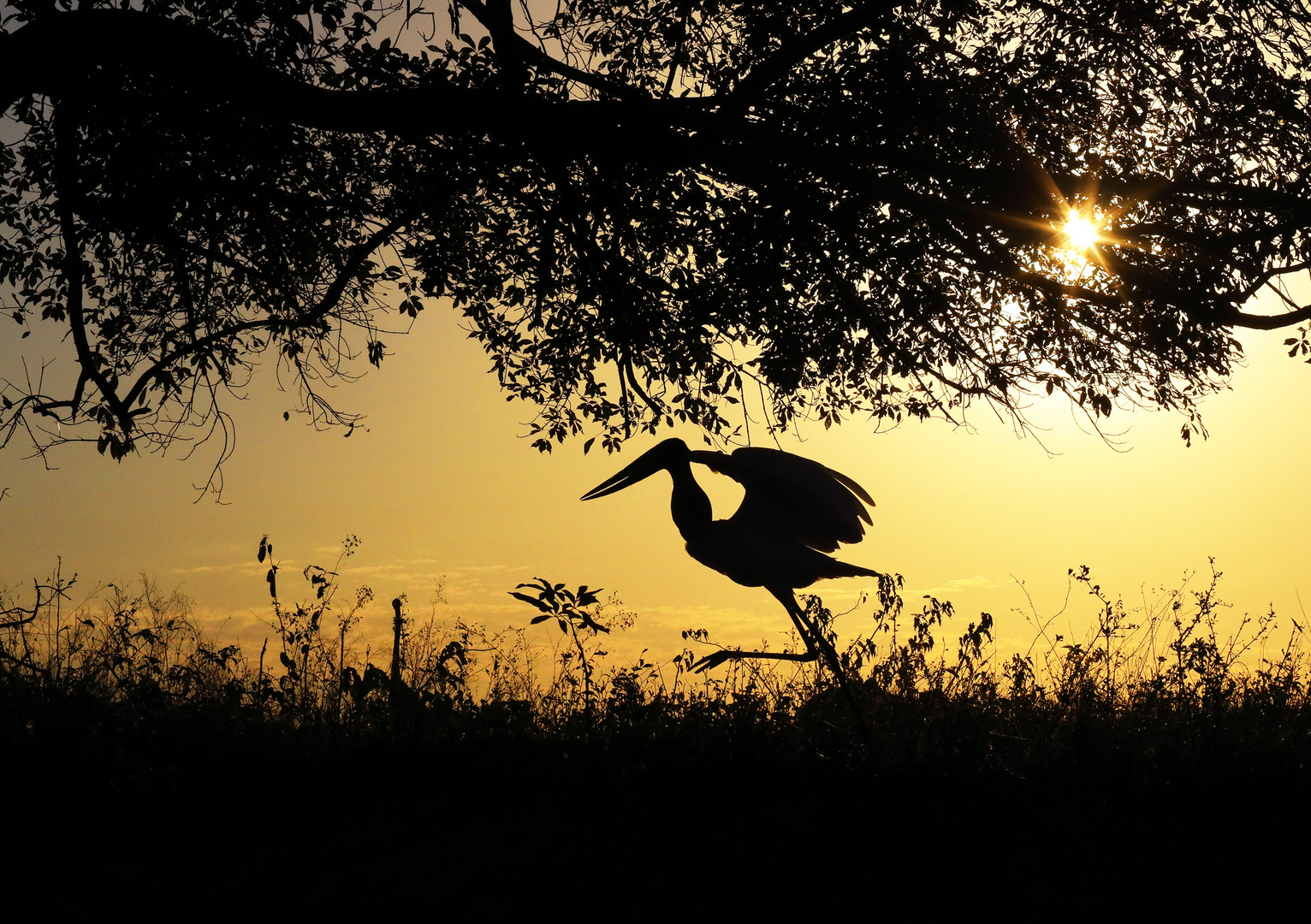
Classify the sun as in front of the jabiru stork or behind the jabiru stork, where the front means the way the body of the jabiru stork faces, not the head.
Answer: behind

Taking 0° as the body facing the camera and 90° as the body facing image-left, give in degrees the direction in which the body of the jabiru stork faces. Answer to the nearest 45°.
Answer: approximately 90°
